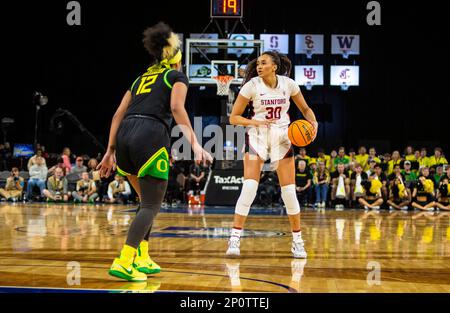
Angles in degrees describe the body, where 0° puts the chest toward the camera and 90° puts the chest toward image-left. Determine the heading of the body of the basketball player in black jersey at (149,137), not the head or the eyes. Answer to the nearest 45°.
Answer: approximately 225°

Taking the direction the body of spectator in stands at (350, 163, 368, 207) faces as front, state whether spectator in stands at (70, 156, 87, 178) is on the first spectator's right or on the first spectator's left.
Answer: on the first spectator's right

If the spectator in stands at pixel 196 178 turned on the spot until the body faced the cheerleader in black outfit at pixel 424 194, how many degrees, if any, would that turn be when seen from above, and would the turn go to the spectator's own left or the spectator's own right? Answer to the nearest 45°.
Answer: approximately 90° to the spectator's own left

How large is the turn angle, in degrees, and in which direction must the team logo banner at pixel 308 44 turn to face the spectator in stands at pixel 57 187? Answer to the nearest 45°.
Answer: approximately 45° to its right

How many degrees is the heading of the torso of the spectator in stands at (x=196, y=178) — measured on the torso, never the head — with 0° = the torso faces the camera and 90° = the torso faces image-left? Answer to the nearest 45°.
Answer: approximately 0°

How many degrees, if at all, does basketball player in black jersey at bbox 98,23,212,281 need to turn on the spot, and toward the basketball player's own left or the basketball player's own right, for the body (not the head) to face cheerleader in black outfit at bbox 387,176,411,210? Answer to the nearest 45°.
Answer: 0° — they already face them

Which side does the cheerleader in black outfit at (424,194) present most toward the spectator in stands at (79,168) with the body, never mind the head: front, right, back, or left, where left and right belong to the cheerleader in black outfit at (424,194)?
right

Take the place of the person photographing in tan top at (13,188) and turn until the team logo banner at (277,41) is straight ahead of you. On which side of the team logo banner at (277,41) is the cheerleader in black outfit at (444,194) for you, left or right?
right

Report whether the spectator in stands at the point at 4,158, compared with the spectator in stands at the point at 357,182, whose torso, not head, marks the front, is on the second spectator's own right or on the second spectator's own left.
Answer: on the second spectator's own right

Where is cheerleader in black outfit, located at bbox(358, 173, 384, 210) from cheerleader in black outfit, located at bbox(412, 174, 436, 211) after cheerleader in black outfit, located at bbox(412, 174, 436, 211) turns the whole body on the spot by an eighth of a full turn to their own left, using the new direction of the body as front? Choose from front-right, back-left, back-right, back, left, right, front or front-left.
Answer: back-right

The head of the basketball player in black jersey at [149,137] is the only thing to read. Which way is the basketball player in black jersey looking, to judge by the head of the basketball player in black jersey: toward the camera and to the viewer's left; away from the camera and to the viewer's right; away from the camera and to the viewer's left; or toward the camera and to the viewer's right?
away from the camera and to the viewer's right
